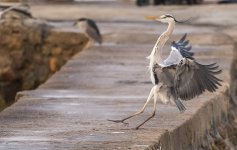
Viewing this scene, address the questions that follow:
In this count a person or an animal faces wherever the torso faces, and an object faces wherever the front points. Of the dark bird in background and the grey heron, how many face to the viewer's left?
2

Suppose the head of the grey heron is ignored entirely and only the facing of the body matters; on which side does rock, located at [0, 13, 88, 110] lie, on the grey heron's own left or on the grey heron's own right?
on the grey heron's own right

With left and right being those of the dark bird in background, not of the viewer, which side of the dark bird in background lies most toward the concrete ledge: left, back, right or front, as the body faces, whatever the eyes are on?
left

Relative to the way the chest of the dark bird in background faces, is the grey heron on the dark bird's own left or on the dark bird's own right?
on the dark bird's own left

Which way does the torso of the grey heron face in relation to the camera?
to the viewer's left

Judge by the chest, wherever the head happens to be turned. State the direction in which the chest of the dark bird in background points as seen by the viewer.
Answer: to the viewer's left
